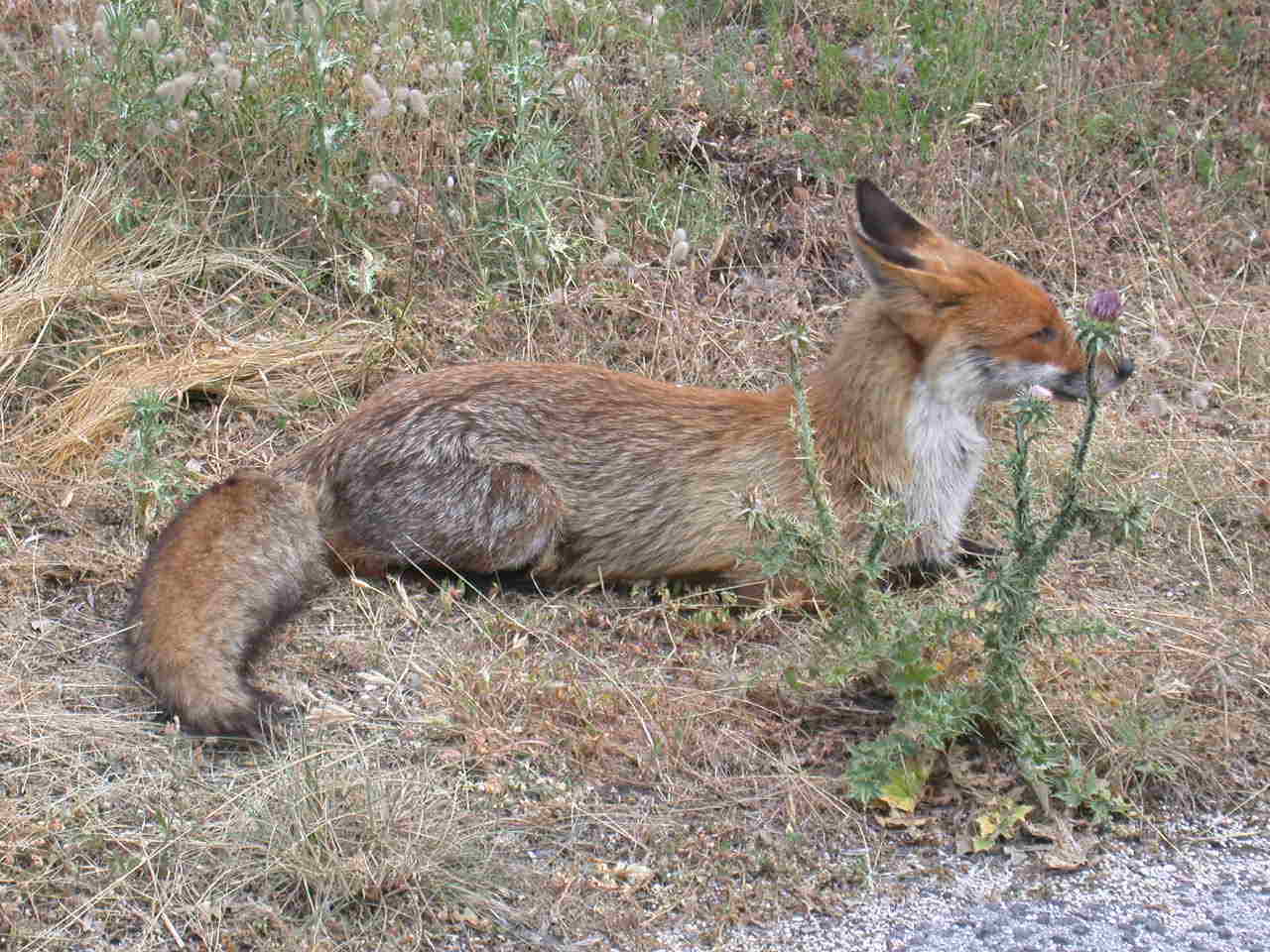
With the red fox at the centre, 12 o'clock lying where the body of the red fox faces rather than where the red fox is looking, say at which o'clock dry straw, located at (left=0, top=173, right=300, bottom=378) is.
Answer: The dry straw is roughly at 7 o'clock from the red fox.

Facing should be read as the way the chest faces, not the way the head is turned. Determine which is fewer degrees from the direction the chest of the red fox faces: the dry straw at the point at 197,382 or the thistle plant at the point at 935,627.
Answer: the thistle plant

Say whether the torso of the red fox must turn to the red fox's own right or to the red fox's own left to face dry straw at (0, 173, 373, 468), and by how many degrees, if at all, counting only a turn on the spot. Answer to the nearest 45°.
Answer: approximately 135° to the red fox's own left

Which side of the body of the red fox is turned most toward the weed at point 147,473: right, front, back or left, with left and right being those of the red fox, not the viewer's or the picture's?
back

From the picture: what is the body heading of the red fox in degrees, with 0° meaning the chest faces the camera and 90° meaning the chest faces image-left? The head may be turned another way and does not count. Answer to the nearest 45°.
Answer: approximately 270°

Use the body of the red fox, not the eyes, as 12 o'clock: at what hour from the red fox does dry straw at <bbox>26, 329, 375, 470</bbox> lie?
The dry straw is roughly at 7 o'clock from the red fox.

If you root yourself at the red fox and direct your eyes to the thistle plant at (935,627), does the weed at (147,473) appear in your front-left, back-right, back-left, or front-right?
back-right

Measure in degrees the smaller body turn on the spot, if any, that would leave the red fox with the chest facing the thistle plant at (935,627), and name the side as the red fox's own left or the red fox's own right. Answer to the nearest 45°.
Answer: approximately 45° to the red fox's own right
